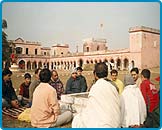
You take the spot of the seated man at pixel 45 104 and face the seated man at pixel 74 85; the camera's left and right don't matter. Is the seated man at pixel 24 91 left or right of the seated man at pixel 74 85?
left

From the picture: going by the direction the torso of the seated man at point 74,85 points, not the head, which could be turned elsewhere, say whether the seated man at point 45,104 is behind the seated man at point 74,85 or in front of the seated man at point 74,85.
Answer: in front

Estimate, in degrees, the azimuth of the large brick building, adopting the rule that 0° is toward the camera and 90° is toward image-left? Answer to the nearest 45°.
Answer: approximately 45°

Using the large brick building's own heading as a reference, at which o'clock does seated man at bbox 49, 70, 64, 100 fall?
The seated man is roughly at 12 o'clock from the large brick building.

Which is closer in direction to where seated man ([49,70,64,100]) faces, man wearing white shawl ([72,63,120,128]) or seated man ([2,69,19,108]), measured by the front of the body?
the man wearing white shawl

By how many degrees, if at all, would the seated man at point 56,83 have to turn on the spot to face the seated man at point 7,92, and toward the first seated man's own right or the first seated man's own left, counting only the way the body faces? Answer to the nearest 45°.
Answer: approximately 135° to the first seated man's own right

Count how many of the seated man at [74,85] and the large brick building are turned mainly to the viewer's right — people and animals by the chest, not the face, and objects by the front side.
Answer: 0

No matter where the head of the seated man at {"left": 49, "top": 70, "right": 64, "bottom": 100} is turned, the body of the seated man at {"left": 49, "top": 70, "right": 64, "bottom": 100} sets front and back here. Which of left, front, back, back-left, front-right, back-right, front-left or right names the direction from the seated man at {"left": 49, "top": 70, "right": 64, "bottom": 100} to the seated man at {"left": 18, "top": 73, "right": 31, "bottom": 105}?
back-right

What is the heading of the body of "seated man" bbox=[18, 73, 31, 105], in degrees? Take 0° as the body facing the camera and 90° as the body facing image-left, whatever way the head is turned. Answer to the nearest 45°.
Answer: approximately 315°
